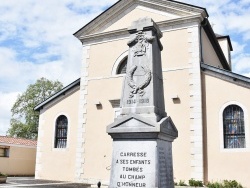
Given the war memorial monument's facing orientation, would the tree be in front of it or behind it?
behind

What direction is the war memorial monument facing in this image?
toward the camera

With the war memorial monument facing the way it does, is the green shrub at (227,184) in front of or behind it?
behind

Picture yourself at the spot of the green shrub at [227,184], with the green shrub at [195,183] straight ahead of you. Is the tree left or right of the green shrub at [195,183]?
right

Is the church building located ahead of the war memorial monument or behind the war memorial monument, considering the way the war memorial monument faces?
behind
